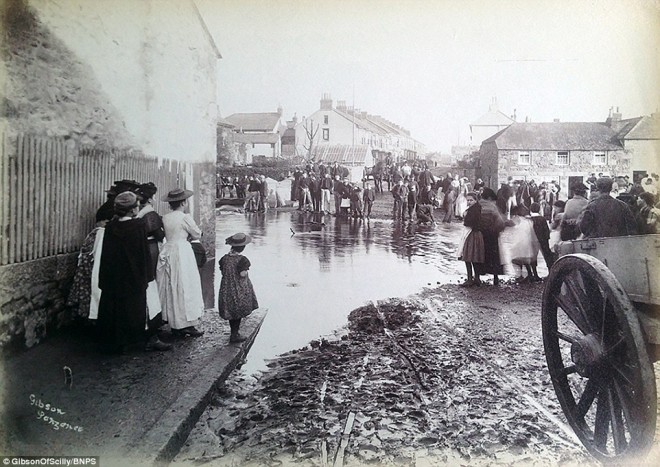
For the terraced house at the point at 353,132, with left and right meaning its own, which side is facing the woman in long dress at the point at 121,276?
right

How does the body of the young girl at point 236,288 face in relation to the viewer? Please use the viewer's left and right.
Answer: facing away from the viewer and to the right of the viewer

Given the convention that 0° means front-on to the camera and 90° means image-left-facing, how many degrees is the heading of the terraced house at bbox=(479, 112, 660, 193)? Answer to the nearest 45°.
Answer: approximately 0°

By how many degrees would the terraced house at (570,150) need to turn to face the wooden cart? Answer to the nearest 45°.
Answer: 0° — it already faces it

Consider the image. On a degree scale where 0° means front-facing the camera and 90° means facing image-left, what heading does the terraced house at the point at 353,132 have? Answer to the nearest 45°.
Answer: approximately 315°
